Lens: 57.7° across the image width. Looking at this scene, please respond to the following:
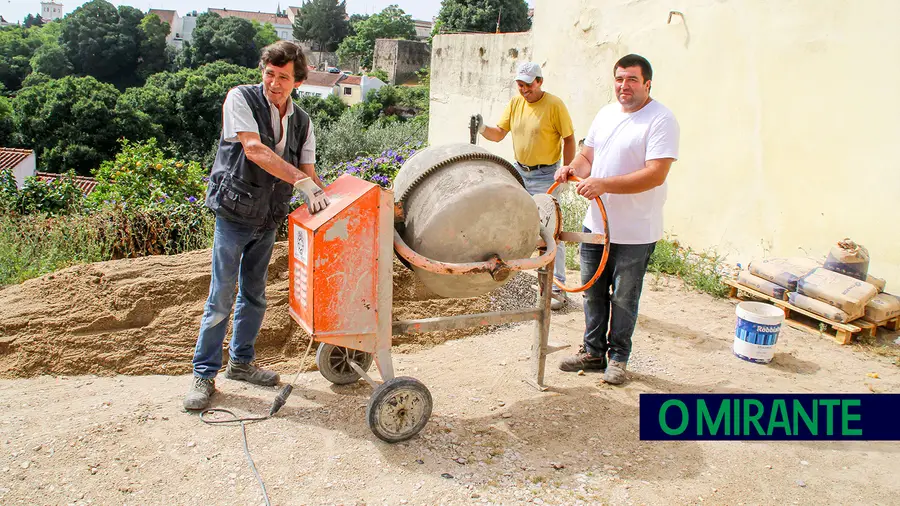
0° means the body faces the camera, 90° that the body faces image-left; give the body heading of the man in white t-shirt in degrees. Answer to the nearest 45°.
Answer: approximately 45°

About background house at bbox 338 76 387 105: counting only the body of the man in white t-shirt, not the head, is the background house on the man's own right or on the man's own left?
on the man's own right

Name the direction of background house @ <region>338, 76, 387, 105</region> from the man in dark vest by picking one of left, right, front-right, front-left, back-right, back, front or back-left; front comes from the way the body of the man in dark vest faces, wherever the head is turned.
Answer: back-left

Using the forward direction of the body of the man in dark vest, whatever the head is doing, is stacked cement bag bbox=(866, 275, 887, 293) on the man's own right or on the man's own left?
on the man's own left

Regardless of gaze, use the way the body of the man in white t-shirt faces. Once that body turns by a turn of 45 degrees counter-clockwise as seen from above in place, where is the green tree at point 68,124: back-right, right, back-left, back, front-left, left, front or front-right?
back-right

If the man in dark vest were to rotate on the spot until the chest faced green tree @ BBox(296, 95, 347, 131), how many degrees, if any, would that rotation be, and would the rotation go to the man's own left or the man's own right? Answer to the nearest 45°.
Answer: approximately 135° to the man's own left

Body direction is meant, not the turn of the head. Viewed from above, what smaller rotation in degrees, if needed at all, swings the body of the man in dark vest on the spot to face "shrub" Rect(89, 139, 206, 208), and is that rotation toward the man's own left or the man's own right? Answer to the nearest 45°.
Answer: approximately 135° to the man's own left

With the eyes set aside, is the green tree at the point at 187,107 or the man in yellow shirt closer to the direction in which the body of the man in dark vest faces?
the man in yellow shirt

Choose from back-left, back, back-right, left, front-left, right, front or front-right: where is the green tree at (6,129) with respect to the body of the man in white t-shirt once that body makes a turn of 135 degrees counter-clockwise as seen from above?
back-left

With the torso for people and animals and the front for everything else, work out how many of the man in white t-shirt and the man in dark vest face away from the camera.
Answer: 0

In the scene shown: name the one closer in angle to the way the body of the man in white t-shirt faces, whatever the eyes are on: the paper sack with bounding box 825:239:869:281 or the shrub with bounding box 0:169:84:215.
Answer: the shrub

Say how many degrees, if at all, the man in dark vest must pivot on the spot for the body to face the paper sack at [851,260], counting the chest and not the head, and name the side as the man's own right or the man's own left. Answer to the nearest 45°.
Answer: approximately 45° to the man's own left

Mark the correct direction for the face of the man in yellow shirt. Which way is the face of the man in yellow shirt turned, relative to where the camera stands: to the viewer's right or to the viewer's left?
to the viewer's left
